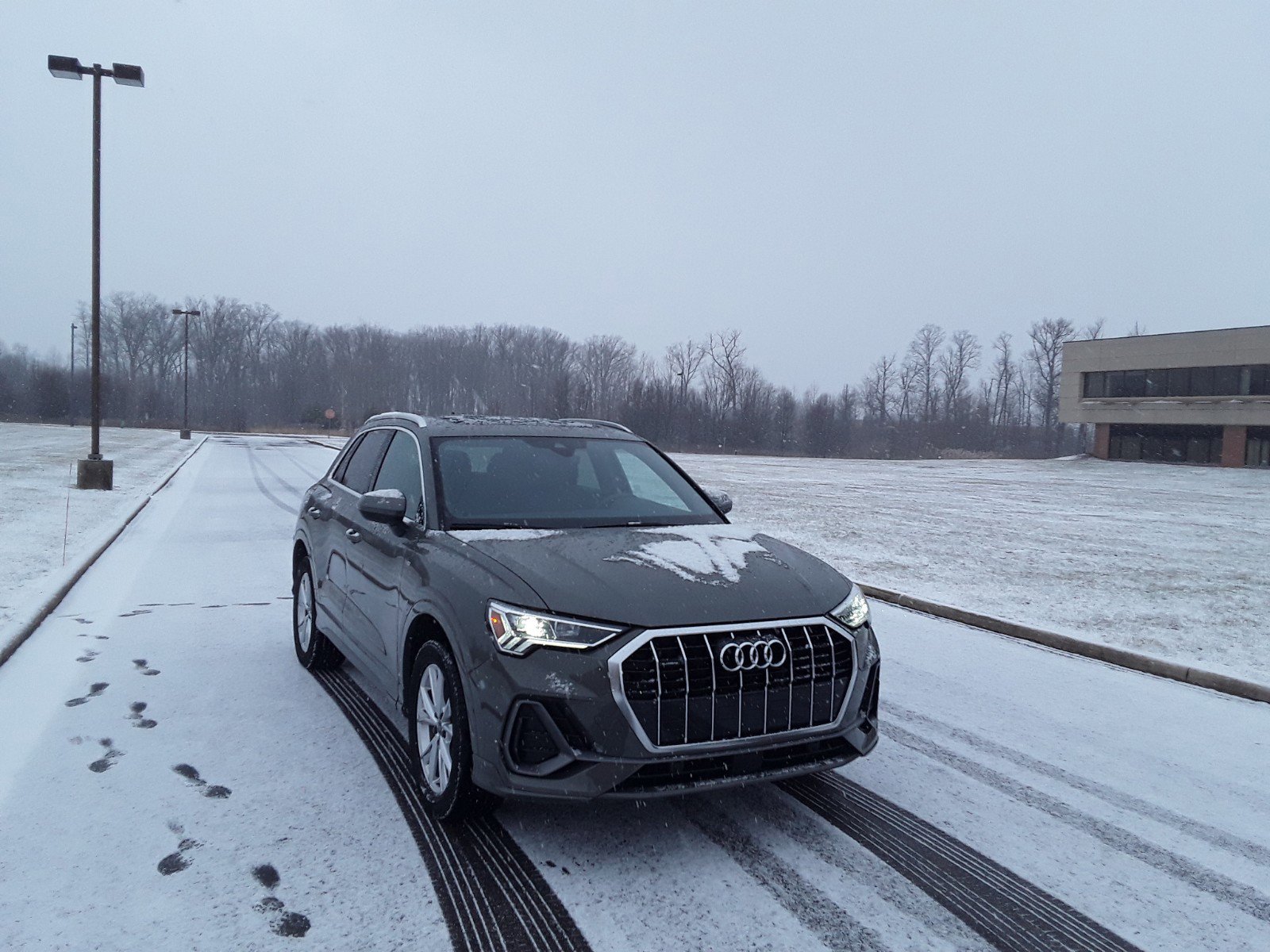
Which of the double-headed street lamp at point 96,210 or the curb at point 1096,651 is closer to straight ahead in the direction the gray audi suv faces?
the curb

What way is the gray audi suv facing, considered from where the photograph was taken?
facing the viewer and to the right of the viewer

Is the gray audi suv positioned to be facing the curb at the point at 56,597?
no

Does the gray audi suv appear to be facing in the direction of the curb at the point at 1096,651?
no

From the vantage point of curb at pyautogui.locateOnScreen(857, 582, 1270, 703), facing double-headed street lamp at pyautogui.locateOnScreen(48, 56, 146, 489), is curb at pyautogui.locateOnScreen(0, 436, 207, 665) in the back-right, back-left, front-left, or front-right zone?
front-left

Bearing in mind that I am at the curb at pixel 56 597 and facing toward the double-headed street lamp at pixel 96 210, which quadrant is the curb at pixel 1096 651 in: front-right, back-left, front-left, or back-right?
back-right

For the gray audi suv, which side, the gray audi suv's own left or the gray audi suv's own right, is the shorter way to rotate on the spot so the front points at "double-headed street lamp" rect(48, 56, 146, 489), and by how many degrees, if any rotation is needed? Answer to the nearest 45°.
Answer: approximately 180°

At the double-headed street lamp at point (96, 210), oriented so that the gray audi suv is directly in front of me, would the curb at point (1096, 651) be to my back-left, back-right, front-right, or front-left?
front-left

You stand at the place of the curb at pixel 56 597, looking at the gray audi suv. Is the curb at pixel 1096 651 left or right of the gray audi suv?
left
